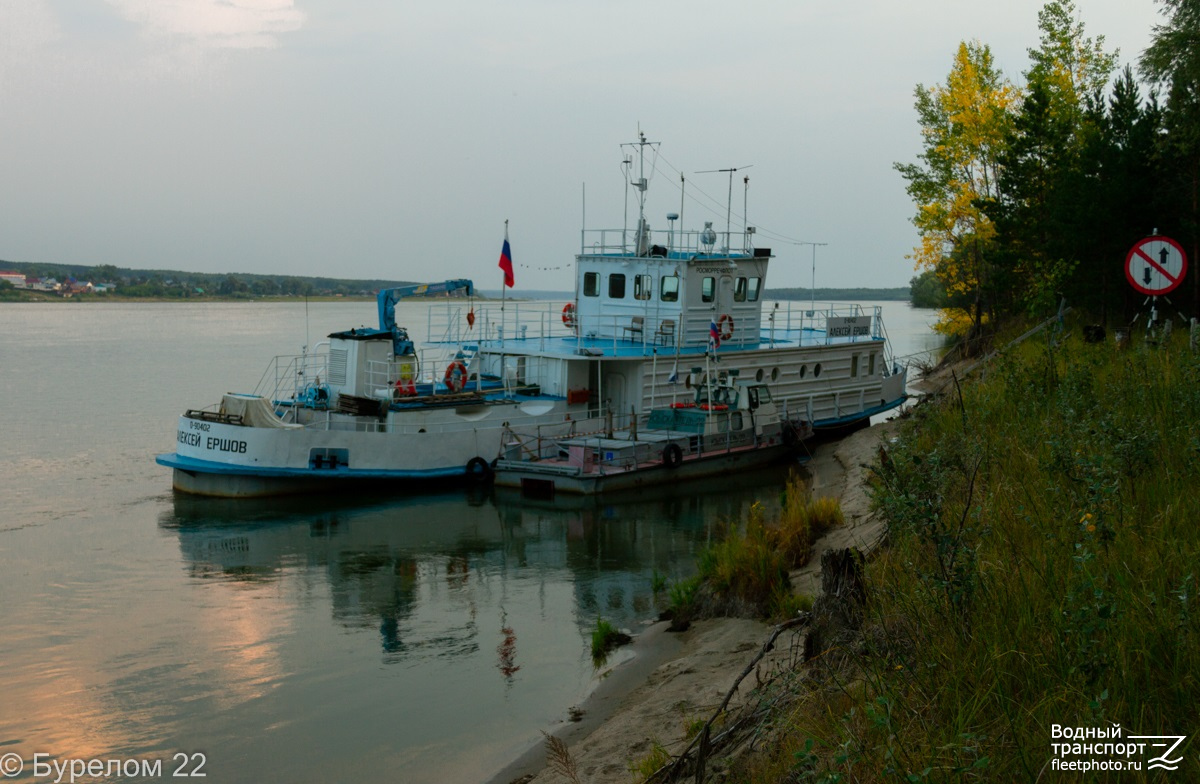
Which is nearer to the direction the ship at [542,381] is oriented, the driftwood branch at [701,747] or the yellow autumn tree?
the driftwood branch

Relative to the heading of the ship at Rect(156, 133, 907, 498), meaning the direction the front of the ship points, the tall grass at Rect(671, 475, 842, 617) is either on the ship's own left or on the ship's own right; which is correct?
on the ship's own left
